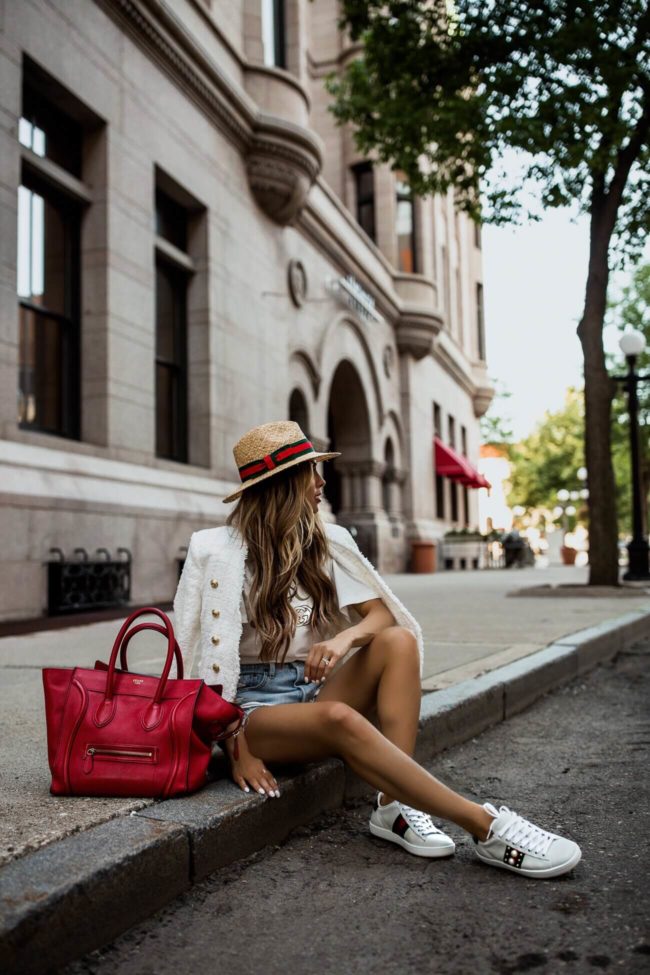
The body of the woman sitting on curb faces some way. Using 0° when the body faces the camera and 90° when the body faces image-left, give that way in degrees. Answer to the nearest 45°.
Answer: approximately 315°

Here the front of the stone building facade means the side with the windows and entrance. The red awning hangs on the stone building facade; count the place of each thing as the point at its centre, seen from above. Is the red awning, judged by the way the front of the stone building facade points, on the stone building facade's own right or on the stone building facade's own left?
on the stone building facade's own left

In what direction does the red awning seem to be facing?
to the viewer's right

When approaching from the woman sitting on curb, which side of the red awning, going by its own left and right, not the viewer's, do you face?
right

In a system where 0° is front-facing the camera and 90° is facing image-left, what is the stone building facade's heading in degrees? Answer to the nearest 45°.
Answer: approximately 315°

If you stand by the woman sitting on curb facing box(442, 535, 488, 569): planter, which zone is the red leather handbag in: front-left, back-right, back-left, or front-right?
back-left

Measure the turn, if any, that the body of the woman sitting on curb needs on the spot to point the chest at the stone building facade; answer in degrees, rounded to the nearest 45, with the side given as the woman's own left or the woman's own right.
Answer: approximately 135° to the woman's own left

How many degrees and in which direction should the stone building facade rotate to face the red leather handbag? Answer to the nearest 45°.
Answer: approximately 45° to its right

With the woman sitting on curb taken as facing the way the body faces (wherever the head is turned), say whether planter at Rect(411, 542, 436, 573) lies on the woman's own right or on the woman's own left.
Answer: on the woman's own left
